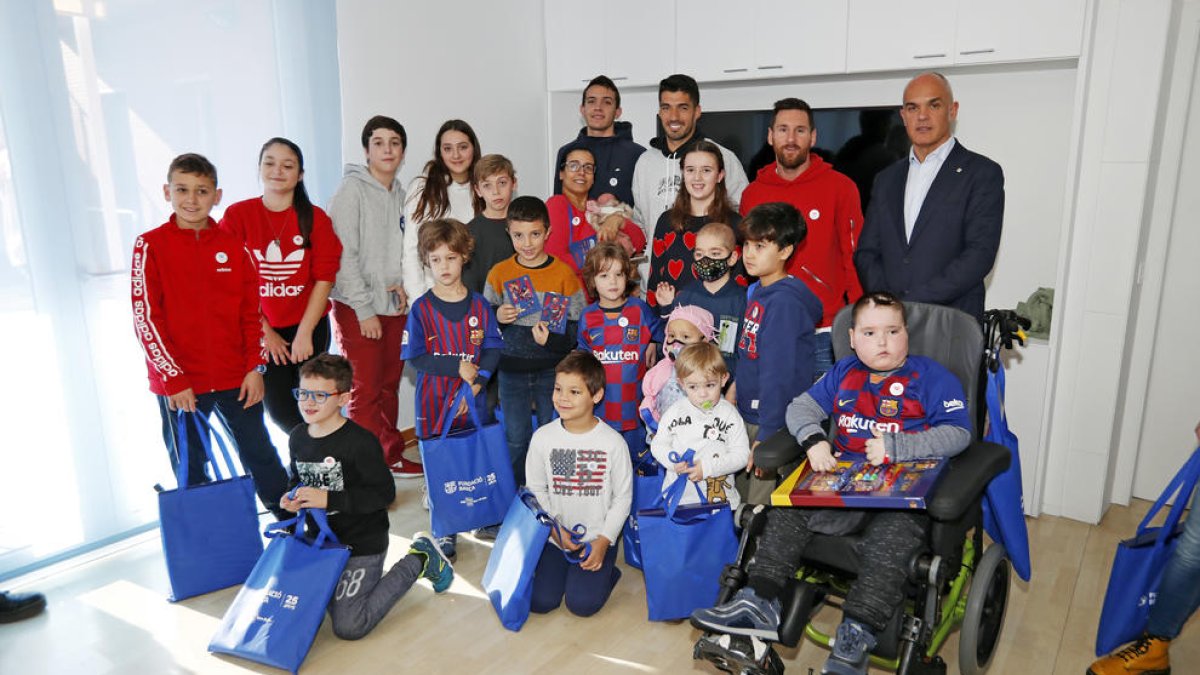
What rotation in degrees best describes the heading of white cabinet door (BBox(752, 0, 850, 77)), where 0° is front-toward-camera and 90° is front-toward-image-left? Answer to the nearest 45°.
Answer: approximately 0°

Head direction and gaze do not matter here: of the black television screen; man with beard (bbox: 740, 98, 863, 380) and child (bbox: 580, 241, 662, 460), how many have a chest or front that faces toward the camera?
3

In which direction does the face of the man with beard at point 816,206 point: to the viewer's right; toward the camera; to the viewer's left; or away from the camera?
toward the camera

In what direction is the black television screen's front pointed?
toward the camera

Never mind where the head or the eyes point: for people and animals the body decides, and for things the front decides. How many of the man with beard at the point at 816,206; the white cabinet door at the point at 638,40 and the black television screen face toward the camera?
3

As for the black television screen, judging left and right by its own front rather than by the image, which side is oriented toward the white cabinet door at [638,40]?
right

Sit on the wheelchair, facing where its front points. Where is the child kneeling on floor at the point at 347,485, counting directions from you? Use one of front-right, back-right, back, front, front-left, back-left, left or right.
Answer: front-right

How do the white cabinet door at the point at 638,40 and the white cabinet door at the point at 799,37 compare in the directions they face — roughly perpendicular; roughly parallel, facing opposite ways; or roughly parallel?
roughly parallel

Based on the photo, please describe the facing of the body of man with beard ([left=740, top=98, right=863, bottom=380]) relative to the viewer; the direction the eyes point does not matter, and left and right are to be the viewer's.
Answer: facing the viewer

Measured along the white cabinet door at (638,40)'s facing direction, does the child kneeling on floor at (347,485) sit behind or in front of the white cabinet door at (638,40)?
in front

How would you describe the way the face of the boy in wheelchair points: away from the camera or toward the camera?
toward the camera

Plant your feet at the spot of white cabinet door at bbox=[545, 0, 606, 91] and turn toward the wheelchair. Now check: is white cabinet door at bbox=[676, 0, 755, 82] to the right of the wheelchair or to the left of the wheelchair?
left

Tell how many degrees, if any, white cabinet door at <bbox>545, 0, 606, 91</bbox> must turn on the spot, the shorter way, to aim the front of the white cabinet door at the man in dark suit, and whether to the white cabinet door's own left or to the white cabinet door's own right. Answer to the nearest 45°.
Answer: approximately 45° to the white cabinet door's own left

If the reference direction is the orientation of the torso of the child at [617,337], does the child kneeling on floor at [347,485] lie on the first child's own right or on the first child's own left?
on the first child's own right

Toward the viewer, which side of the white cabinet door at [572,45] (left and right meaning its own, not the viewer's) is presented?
front

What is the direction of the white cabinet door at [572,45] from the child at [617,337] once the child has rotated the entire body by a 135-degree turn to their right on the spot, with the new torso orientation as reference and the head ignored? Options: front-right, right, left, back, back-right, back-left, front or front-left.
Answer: front-right

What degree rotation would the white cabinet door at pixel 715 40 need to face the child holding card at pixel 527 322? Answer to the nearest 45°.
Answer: approximately 45° to its right

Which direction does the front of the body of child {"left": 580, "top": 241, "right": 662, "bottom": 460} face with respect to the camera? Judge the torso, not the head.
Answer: toward the camera

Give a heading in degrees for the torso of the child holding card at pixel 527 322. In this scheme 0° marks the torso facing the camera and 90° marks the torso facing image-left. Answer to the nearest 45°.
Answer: approximately 0°
